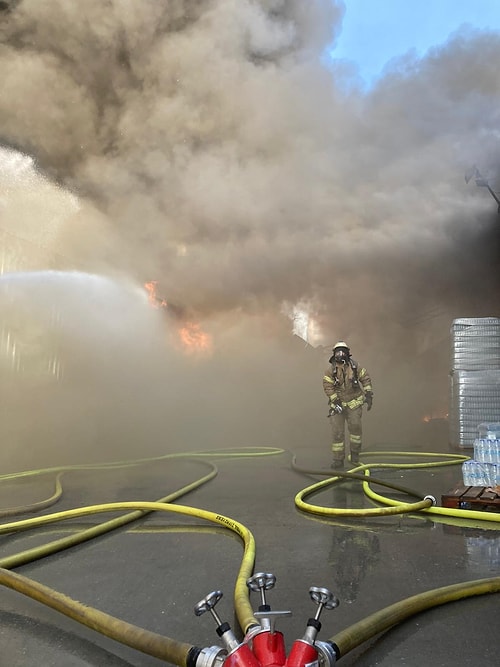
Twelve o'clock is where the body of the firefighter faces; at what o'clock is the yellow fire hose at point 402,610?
The yellow fire hose is roughly at 12 o'clock from the firefighter.

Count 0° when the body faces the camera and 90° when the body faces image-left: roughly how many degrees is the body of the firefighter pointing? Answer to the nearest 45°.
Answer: approximately 0°

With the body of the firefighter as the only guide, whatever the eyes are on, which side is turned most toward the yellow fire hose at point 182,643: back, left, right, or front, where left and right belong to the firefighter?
front
